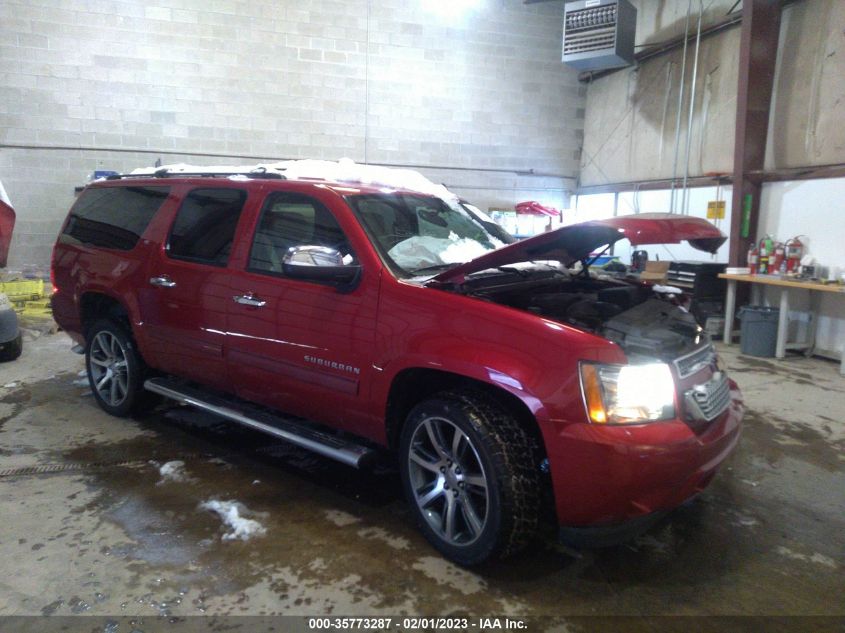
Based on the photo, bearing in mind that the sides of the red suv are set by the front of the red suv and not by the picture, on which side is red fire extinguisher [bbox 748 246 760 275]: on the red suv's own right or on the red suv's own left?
on the red suv's own left

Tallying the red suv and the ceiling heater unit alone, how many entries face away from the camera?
0

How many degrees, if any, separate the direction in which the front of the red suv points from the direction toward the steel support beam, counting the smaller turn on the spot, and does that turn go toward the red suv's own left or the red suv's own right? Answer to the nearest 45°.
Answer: approximately 90° to the red suv's own left

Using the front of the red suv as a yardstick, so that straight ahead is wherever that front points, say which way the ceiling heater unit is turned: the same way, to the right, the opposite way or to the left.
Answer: to the right

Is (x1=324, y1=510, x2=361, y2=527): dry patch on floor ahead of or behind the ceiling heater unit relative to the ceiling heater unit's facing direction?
ahead

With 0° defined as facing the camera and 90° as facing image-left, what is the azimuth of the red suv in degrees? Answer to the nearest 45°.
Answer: approximately 315°

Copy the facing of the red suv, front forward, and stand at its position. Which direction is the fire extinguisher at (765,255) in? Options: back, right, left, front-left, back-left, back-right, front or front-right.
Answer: left

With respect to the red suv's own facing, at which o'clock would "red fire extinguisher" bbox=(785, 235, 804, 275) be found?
The red fire extinguisher is roughly at 9 o'clock from the red suv.

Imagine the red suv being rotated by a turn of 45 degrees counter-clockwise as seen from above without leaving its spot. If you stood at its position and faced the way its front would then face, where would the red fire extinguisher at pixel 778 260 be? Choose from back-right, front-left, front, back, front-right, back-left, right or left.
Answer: front-left

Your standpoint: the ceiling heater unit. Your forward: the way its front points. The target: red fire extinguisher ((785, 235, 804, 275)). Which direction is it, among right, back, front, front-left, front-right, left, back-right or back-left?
left

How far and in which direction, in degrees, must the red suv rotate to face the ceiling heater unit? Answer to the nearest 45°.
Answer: approximately 135° to its left

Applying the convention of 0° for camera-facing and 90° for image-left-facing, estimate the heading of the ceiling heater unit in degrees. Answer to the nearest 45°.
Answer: approximately 45°

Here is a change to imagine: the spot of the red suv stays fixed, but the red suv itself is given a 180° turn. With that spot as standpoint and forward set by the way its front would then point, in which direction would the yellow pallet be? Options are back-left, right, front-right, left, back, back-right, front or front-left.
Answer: front

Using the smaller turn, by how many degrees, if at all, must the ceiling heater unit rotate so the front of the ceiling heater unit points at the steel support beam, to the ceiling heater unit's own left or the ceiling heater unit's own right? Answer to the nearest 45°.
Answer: approximately 90° to the ceiling heater unit's own left
